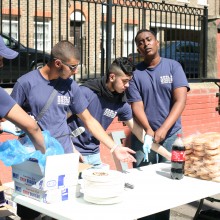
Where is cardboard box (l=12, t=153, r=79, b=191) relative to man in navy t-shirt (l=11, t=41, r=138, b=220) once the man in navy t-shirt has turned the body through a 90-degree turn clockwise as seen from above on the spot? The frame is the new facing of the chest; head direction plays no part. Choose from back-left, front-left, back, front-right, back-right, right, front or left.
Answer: front-left

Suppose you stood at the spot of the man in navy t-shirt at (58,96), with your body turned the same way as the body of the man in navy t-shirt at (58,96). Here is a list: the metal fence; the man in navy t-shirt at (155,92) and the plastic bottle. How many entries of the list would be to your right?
0

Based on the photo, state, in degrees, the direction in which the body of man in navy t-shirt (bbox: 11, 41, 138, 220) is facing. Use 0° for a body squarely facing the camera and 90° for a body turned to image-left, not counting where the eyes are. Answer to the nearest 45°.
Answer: approximately 315°

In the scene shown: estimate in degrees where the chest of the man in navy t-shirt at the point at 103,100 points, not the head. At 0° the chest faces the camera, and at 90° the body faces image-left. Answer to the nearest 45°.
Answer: approximately 315°

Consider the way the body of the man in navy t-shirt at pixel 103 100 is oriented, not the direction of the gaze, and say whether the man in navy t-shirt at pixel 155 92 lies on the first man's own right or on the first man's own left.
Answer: on the first man's own left

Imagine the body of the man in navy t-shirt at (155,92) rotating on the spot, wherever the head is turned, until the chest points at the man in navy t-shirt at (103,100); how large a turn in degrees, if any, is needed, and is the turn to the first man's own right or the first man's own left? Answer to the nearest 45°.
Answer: approximately 45° to the first man's own right

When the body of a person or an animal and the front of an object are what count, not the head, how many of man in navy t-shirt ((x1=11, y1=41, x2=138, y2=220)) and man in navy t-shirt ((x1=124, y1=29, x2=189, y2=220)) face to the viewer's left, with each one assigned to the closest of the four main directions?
0

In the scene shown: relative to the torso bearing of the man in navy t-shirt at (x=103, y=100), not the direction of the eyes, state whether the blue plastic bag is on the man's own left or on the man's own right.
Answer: on the man's own right

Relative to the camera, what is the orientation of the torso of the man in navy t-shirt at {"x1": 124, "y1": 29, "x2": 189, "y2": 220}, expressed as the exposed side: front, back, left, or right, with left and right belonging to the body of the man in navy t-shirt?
front

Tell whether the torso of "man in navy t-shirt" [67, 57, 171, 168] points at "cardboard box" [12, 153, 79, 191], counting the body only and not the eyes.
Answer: no

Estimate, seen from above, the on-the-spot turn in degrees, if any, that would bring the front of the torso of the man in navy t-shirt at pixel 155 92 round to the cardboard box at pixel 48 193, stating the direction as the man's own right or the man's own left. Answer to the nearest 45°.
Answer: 0° — they already face it

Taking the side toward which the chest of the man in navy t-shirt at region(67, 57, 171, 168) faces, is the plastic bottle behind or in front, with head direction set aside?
in front

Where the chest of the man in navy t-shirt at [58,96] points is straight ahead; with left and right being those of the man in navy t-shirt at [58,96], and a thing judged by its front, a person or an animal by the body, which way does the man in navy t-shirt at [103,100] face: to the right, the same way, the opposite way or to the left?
the same way

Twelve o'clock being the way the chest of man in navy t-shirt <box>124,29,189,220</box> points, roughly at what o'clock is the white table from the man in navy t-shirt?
The white table is roughly at 12 o'clock from the man in navy t-shirt.

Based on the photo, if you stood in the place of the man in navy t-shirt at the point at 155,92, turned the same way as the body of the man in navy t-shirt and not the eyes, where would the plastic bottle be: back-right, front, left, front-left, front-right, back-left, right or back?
front
